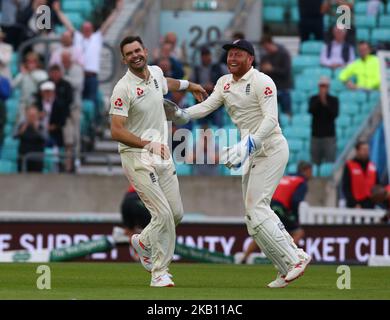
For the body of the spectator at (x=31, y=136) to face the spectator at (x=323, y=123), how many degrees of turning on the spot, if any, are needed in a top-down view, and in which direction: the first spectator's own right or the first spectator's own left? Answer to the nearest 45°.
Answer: approximately 90° to the first spectator's own left

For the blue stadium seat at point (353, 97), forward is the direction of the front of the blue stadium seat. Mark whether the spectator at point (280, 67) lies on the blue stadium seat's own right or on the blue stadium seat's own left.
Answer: on the blue stadium seat's own right

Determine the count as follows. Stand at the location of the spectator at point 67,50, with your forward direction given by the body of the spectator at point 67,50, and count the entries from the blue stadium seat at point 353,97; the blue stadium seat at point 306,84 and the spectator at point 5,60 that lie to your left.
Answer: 2

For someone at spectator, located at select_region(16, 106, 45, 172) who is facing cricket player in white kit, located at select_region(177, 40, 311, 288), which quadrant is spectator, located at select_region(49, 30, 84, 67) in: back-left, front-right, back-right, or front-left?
back-left

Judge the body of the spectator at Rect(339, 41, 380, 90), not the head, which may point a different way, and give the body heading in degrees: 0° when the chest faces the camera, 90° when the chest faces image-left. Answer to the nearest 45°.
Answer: approximately 45°

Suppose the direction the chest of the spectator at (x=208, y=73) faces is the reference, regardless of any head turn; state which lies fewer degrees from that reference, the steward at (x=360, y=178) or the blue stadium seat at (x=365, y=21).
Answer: the steward
